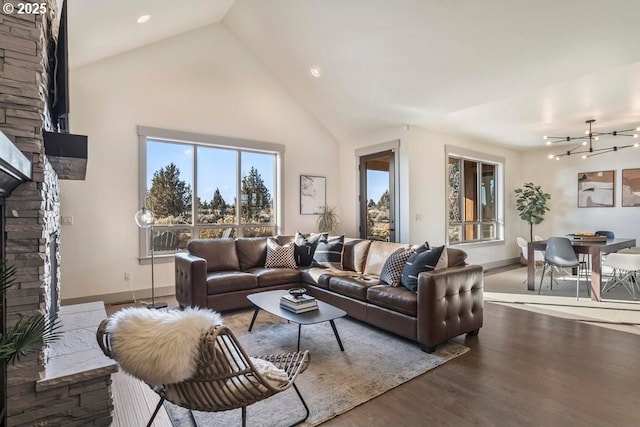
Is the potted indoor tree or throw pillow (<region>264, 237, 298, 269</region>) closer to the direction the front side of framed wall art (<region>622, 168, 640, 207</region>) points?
the throw pillow

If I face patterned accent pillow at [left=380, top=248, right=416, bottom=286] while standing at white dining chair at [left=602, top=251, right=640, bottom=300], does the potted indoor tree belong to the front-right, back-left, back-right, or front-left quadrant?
back-right

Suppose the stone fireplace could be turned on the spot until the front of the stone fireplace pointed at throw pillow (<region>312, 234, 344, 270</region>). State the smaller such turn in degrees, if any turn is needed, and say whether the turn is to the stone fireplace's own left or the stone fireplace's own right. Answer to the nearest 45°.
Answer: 0° — it already faces it

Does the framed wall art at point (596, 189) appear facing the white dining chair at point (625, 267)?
yes

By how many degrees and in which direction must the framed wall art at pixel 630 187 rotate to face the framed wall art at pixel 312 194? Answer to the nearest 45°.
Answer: approximately 45° to its right

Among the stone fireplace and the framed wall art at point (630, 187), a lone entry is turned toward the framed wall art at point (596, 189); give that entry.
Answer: the stone fireplace

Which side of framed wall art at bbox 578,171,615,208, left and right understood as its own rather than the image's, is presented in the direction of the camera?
front

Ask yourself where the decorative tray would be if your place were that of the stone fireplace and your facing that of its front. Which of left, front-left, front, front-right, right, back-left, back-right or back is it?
front

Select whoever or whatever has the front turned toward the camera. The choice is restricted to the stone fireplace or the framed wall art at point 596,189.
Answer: the framed wall art

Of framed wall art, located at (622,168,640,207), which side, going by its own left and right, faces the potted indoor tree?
right

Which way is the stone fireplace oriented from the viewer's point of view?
to the viewer's right

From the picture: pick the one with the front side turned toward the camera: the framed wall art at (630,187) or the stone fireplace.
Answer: the framed wall art

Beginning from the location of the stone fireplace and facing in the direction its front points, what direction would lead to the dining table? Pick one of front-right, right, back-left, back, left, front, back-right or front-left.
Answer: front

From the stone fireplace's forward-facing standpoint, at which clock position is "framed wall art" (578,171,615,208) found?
The framed wall art is roughly at 12 o'clock from the stone fireplace.

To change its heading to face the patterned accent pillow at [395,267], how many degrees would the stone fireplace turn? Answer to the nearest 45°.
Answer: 0° — it already faces it
